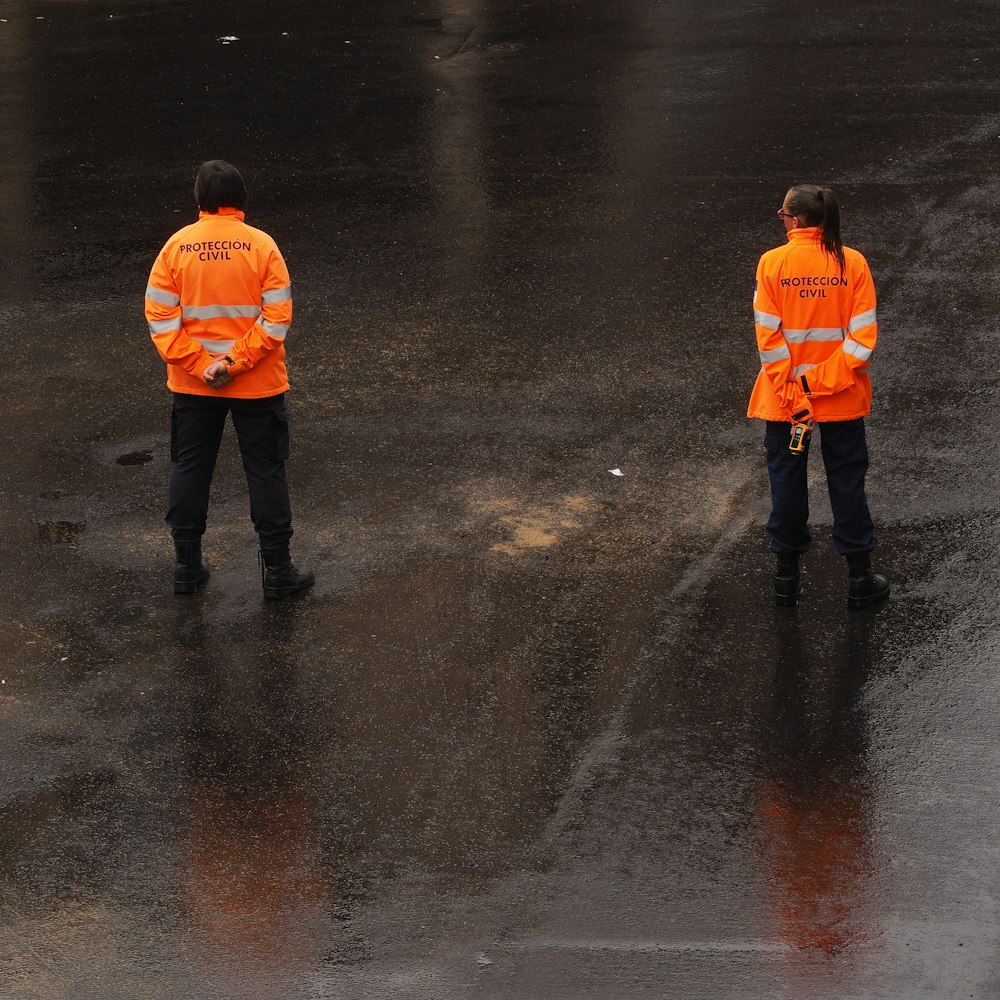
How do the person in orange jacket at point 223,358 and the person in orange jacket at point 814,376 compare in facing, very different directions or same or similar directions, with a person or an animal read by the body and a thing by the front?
same or similar directions

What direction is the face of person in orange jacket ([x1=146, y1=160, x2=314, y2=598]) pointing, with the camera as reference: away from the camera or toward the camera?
away from the camera

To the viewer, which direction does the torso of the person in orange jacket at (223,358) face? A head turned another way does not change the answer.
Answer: away from the camera

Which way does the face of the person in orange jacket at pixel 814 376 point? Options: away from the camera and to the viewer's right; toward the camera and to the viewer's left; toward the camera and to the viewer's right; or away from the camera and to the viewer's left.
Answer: away from the camera and to the viewer's left

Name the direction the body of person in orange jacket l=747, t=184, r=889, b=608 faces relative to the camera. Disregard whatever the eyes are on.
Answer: away from the camera

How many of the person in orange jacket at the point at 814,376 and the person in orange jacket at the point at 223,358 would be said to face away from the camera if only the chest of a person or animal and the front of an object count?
2

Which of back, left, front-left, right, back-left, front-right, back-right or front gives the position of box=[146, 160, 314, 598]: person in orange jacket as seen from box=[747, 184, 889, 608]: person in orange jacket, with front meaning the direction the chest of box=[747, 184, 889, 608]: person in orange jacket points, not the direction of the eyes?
left

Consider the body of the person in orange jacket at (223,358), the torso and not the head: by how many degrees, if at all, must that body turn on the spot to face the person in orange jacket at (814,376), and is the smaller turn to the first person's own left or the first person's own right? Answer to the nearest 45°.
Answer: approximately 90° to the first person's own right
